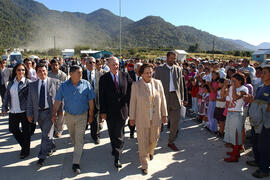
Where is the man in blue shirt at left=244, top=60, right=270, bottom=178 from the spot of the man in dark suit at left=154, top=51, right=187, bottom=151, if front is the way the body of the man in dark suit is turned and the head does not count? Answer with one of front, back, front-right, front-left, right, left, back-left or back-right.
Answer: front-left

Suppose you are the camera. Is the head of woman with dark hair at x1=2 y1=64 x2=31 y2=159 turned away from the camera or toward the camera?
toward the camera

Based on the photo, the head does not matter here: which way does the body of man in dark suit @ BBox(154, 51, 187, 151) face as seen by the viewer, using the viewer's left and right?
facing the viewer

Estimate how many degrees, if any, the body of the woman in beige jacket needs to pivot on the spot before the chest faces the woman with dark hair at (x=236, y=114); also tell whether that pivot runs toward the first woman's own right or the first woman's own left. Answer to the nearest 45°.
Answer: approximately 90° to the first woman's own left

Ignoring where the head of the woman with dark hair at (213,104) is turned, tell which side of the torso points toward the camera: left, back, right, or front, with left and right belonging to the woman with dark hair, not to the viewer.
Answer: left

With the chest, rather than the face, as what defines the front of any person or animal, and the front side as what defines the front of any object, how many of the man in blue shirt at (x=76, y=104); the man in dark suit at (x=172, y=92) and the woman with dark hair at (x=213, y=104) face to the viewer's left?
1

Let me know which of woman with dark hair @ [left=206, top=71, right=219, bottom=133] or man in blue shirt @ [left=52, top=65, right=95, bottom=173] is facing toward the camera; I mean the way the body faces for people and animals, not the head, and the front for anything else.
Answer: the man in blue shirt

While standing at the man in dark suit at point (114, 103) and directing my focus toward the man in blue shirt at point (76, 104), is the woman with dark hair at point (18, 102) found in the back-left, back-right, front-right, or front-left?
front-right

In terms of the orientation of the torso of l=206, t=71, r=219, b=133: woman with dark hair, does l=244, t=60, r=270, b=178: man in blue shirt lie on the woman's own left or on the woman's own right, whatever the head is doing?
on the woman's own left

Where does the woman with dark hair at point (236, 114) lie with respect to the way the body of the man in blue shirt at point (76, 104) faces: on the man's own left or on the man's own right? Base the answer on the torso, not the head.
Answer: on the man's own left

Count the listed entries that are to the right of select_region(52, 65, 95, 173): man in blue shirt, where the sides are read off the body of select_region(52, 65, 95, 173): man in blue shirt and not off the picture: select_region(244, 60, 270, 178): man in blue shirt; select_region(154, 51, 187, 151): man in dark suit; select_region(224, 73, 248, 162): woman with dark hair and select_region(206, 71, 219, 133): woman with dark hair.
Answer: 0

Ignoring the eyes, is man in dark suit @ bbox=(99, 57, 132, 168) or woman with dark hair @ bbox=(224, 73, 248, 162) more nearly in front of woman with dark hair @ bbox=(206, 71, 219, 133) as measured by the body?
the man in dark suit

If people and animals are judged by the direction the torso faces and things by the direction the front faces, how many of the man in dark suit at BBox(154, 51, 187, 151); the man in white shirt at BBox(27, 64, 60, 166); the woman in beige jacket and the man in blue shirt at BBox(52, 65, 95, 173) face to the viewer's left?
0

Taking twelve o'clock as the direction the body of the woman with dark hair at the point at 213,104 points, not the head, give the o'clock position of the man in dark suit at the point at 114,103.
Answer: The man in dark suit is roughly at 10 o'clock from the woman with dark hair.

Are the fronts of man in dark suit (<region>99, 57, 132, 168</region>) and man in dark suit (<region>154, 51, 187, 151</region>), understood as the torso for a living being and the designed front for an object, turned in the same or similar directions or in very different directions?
same or similar directions

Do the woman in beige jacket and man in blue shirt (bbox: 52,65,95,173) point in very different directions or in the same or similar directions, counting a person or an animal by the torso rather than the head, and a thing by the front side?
same or similar directions

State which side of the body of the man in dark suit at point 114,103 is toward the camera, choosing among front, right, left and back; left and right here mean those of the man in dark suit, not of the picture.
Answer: front

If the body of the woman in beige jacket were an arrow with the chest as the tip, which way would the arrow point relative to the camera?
toward the camera

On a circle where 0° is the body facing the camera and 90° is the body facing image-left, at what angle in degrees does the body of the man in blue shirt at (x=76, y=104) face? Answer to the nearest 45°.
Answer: approximately 0°
